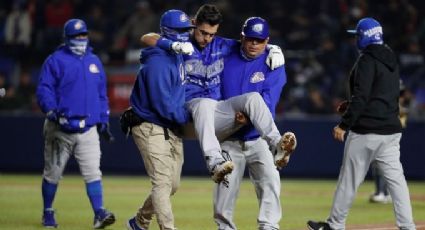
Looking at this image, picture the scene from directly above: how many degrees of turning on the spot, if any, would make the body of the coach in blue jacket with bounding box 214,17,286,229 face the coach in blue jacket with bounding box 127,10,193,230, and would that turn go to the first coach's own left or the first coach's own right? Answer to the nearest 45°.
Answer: approximately 90° to the first coach's own right

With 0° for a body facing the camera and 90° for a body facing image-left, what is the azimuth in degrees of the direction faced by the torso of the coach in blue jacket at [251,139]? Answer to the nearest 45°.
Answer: approximately 0°

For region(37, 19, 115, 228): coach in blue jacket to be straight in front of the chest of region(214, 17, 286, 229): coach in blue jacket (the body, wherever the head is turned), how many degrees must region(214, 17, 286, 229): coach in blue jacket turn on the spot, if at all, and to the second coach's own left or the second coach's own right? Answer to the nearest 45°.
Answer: approximately 135° to the second coach's own right
